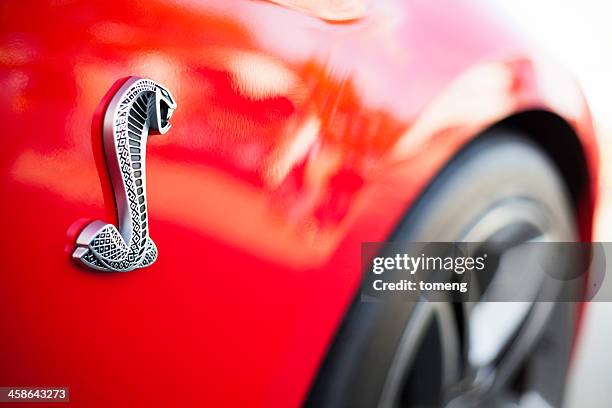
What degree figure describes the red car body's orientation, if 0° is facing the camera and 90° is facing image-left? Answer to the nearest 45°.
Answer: approximately 225°
